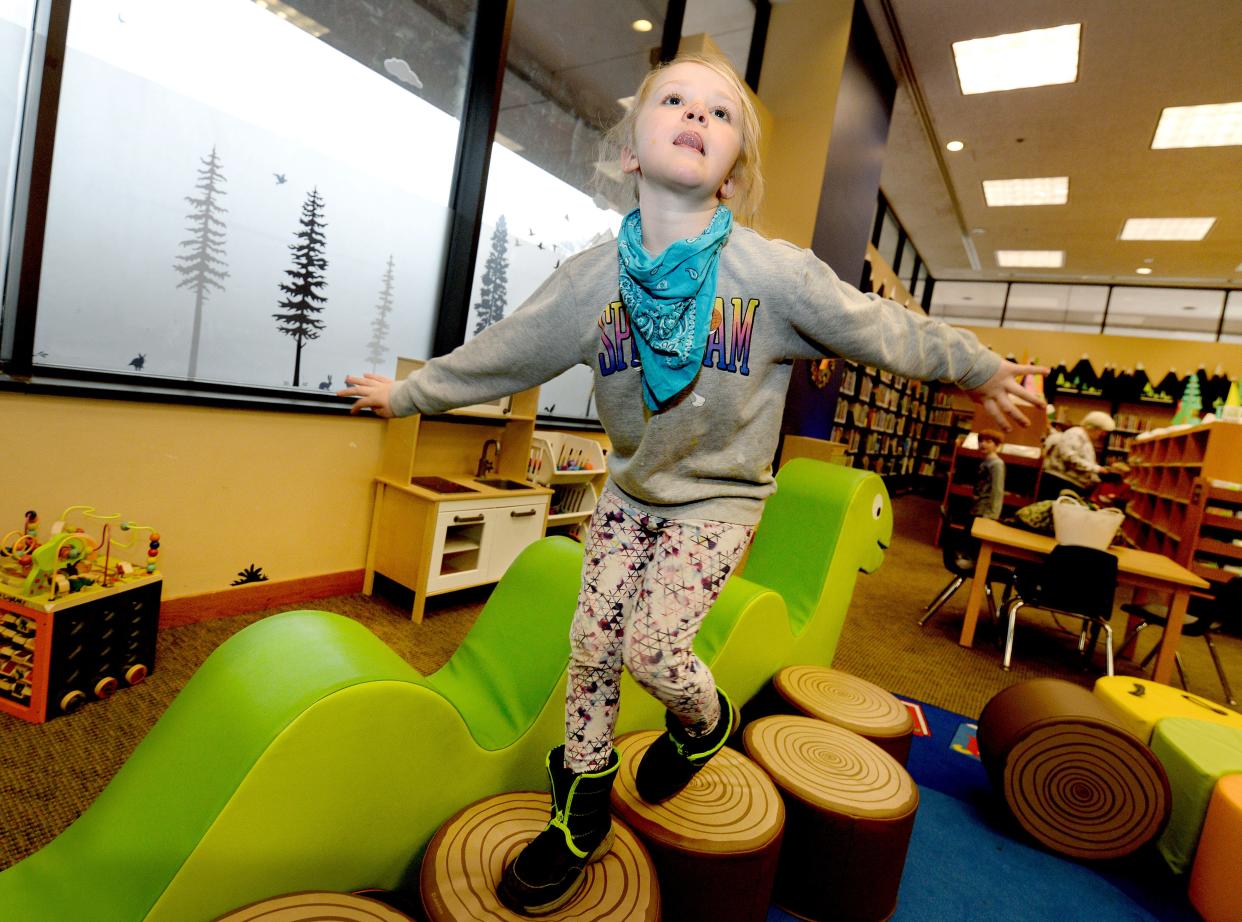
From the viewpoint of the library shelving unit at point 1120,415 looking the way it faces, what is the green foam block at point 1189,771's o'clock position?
The green foam block is roughly at 12 o'clock from the library shelving unit.

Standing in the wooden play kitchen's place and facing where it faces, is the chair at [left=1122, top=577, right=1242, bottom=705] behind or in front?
in front

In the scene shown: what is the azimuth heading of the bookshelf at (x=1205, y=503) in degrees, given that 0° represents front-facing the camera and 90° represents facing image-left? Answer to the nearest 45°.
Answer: approximately 45°

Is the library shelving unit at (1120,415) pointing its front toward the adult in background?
yes

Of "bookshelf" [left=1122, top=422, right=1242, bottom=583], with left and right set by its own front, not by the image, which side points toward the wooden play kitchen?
front

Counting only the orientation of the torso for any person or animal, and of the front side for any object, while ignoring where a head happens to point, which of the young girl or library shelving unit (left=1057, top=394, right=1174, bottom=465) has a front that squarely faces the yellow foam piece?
the library shelving unit

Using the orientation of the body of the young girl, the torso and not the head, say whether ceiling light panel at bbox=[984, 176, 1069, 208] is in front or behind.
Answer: behind

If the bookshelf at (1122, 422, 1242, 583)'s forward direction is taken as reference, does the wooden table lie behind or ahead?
ahead

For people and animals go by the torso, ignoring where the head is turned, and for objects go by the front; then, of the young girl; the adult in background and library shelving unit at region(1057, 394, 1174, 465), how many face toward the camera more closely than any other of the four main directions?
2

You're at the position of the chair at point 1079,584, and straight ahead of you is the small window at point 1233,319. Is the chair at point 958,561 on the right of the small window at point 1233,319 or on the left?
left

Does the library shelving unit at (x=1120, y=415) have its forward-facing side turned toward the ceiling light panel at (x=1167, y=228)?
yes
